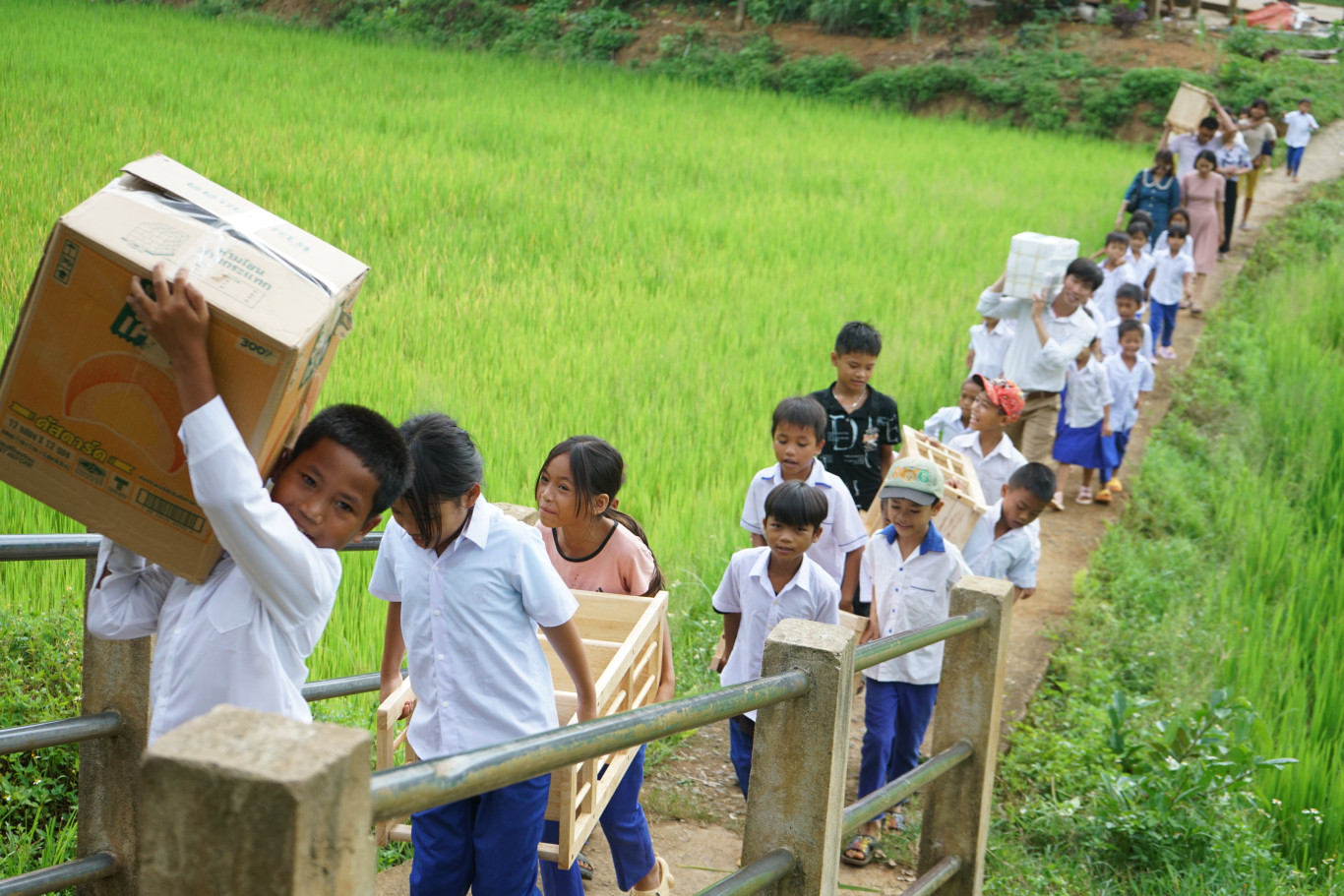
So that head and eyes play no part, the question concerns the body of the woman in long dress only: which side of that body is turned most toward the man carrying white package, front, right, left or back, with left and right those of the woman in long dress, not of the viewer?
front

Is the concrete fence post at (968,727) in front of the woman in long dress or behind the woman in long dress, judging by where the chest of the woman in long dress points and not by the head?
in front

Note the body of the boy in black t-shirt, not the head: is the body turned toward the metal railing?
yes

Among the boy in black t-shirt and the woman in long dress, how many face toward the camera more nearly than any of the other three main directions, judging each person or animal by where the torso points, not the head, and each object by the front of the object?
2

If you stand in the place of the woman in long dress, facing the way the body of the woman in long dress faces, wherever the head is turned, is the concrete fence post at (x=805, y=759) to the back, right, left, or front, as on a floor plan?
front

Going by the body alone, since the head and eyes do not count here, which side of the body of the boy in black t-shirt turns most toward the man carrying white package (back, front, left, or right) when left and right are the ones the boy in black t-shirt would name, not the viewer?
back

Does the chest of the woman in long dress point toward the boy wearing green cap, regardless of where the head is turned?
yes

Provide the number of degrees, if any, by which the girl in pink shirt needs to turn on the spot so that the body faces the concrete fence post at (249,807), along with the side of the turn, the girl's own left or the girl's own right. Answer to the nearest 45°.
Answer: approximately 45° to the girl's own left

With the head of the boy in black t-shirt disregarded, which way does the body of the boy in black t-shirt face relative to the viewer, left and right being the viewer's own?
facing the viewer

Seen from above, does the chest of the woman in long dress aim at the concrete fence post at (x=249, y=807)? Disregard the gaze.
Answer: yes

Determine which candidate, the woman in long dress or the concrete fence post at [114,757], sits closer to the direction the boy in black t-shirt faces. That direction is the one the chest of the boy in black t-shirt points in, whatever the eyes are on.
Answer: the concrete fence post

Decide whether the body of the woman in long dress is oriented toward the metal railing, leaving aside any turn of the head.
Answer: yes
